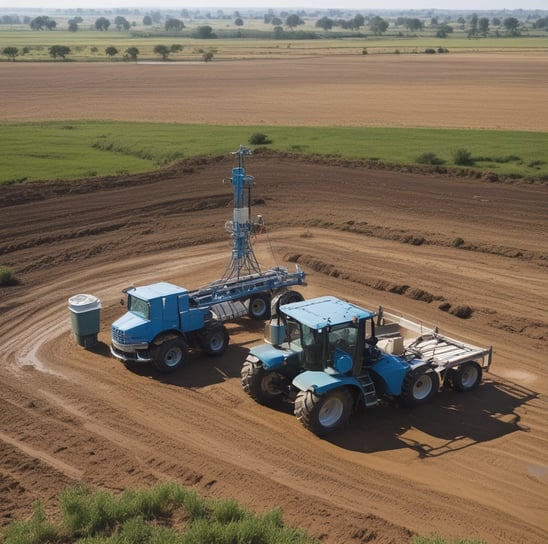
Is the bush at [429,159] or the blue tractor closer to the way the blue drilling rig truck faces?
the blue tractor

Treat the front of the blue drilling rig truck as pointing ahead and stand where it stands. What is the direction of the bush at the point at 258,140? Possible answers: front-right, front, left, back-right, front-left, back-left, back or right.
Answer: back-right

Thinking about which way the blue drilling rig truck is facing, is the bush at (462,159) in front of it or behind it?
behind

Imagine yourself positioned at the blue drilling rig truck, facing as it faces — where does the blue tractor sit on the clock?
The blue tractor is roughly at 9 o'clock from the blue drilling rig truck.

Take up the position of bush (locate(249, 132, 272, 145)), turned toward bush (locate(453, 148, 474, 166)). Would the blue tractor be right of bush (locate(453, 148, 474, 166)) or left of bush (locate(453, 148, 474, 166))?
right

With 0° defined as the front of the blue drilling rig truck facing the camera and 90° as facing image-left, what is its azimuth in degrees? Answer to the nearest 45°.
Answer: approximately 45°

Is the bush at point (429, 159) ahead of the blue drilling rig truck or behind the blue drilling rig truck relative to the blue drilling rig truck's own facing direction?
behind
